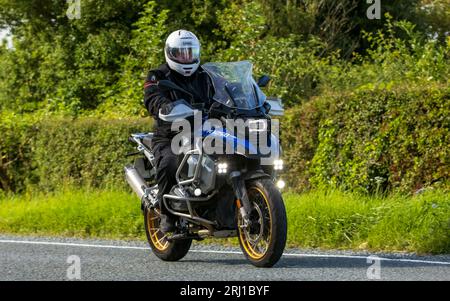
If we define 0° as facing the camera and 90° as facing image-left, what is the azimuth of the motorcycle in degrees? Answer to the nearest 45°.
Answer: approximately 315°

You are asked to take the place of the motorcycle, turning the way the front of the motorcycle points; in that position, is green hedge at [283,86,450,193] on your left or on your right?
on your left

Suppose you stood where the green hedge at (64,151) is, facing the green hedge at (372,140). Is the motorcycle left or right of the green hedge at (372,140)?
right
